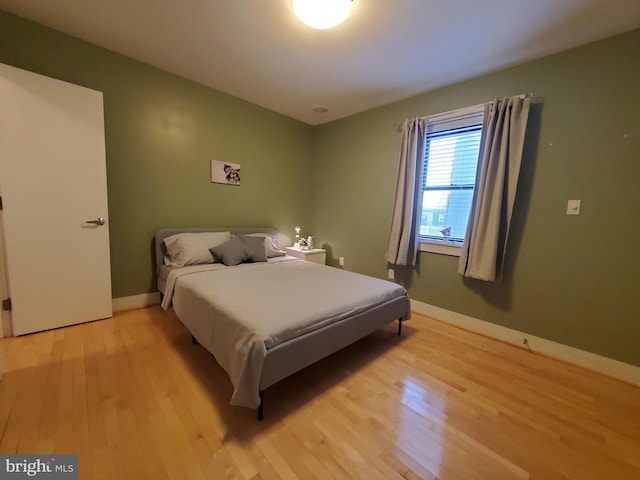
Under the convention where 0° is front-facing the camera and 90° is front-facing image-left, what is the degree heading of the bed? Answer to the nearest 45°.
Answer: approximately 315°

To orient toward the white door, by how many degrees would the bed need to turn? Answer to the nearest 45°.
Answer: approximately 135° to its right

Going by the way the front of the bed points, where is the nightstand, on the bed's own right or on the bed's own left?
on the bed's own left

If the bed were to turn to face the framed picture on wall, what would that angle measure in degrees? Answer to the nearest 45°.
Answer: approximately 135° to its left

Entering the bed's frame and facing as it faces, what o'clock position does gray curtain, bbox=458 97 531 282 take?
The gray curtain is roughly at 10 o'clock from the bed.

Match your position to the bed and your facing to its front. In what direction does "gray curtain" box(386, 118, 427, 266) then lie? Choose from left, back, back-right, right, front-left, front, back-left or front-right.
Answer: left

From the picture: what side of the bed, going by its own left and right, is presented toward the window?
left
